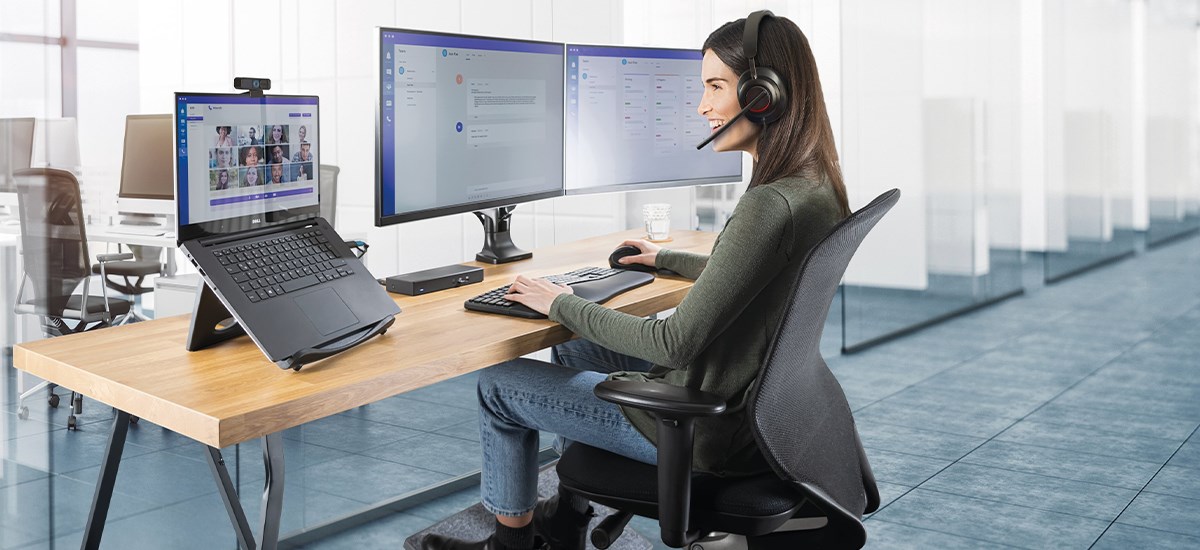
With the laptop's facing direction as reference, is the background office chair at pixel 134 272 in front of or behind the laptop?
behind

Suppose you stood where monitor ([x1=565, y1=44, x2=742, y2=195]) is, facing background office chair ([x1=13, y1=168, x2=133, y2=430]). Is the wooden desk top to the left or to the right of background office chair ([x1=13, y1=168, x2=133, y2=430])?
left

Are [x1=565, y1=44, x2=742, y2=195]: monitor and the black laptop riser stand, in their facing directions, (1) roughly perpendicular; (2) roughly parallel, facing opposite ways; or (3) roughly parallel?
roughly parallel

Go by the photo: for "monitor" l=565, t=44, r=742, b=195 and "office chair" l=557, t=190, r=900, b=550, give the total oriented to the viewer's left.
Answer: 1

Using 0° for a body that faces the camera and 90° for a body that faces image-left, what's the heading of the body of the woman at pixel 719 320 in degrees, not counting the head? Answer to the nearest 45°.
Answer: approximately 90°

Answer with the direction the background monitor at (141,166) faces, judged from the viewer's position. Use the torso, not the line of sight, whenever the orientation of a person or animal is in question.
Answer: facing the viewer

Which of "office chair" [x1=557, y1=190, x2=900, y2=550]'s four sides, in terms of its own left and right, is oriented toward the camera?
left

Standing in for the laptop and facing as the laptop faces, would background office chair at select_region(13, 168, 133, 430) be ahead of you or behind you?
behind

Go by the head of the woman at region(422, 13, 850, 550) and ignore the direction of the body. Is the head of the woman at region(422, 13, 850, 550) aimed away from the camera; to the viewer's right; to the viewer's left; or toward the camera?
to the viewer's left
